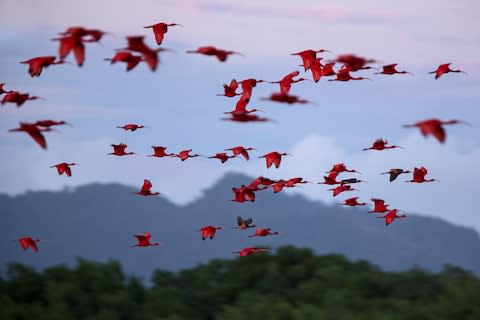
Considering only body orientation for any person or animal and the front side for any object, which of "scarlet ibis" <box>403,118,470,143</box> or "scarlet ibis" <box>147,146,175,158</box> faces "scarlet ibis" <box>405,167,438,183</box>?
"scarlet ibis" <box>147,146,175,158</box>

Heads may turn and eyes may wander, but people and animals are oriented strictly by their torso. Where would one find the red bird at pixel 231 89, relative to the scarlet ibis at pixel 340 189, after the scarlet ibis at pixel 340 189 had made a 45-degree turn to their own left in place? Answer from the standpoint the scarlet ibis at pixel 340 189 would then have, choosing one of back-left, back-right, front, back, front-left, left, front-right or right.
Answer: back-left

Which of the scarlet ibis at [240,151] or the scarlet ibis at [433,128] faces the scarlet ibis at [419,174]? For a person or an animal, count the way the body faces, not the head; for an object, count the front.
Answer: the scarlet ibis at [240,151]

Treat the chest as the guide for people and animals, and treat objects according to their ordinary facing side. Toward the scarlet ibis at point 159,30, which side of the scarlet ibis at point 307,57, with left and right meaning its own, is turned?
back

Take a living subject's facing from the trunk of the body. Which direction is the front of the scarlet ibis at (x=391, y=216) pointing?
to the viewer's right

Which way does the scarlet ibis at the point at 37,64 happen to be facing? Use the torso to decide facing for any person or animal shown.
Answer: to the viewer's right

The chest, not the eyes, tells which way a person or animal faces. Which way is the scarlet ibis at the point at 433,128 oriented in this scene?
to the viewer's right

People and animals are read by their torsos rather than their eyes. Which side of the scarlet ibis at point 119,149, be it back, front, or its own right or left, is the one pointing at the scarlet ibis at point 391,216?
front
